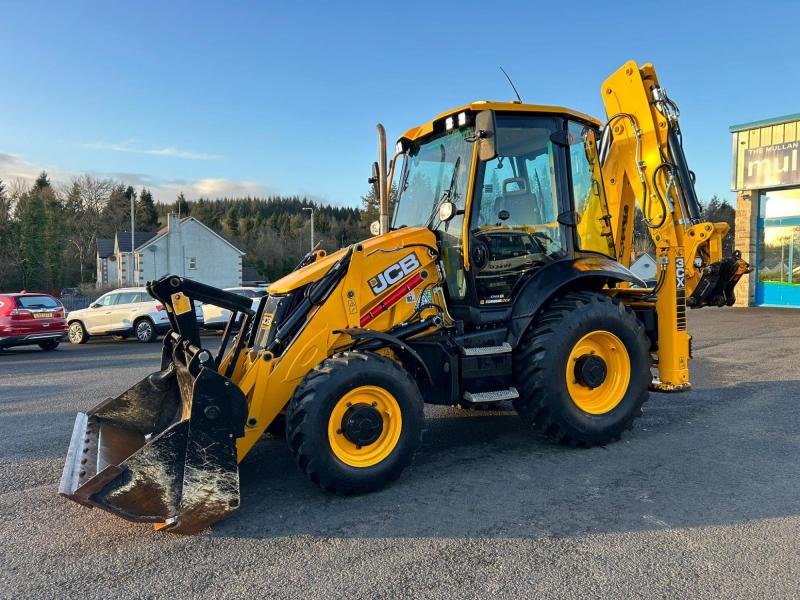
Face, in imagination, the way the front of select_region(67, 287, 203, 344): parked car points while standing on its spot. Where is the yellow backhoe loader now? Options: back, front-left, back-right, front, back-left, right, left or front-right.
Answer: back-left

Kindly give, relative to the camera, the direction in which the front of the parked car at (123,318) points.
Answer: facing away from the viewer and to the left of the viewer

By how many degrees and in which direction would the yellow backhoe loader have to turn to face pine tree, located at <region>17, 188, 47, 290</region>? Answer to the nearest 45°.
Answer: approximately 90° to its right

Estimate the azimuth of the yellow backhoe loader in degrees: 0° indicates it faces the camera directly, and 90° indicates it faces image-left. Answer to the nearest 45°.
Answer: approximately 45°

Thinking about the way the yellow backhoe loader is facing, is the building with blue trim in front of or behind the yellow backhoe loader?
behind

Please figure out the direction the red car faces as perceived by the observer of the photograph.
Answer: facing away from the viewer and to the left of the viewer

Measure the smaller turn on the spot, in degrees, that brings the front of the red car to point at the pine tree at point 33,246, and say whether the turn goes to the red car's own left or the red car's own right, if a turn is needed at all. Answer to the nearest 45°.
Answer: approximately 45° to the red car's own right
